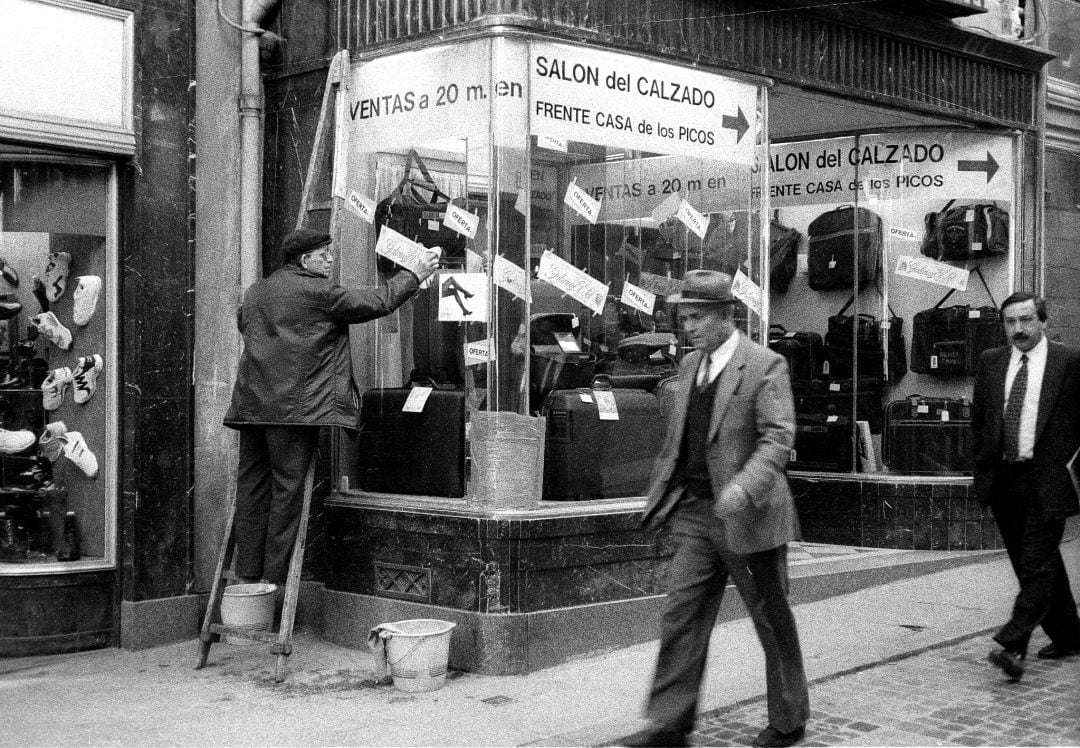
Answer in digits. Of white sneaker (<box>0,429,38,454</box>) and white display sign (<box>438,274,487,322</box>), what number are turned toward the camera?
1

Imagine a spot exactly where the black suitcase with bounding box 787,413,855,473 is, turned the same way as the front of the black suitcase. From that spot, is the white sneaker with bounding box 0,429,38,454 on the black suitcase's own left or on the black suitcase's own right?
on the black suitcase's own right

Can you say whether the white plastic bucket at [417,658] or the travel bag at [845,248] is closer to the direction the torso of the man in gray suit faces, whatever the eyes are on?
the white plastic bucket

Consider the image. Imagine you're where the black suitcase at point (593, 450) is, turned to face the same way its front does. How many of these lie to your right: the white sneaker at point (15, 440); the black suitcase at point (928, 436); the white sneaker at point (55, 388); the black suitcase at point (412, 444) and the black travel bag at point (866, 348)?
3

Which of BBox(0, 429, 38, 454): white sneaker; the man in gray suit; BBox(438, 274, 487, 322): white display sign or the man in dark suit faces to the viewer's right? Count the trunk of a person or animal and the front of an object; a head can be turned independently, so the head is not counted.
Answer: the white sneaker

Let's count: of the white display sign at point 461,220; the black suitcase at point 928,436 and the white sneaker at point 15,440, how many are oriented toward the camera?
2

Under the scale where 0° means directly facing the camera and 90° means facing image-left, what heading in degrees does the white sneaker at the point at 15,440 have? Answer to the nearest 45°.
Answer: approximately 270°
